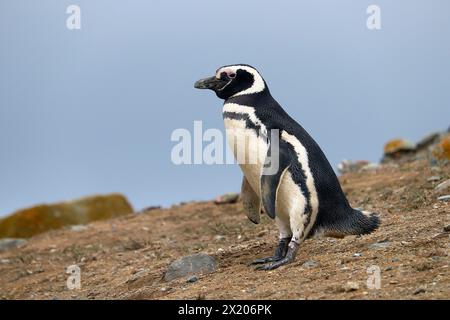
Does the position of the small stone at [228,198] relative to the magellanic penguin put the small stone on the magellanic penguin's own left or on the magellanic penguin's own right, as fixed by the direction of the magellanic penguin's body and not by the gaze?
on the magellanic penguin's own right

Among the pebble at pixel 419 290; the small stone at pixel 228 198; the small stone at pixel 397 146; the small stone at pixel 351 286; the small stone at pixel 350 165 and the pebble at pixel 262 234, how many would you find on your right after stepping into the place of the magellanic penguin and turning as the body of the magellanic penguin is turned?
4

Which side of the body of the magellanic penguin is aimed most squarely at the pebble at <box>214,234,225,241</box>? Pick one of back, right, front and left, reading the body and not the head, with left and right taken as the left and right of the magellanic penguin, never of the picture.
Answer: right

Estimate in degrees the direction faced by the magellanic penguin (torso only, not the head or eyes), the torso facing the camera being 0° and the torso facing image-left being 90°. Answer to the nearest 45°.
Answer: approximately 90°

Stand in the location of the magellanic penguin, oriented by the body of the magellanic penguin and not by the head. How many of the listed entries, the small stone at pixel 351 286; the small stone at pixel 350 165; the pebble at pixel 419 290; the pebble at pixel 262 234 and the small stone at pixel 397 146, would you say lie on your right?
3

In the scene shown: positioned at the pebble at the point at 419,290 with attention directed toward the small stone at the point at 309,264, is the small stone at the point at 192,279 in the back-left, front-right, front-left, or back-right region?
front-left

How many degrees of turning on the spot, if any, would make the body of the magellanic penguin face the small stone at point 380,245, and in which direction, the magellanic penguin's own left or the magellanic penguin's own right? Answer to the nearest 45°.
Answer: approximately 180°

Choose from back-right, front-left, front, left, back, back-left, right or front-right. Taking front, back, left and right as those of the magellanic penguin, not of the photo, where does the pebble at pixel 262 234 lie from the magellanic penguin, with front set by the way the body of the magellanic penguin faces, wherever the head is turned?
right

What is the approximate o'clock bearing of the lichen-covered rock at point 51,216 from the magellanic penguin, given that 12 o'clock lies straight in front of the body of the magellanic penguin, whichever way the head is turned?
The lichen-covered rock is roughly at 2 o'clock from the magellanic penguin.

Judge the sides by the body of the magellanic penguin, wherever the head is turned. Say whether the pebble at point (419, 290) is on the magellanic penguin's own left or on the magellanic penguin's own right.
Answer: on the magellanic penguin's own left

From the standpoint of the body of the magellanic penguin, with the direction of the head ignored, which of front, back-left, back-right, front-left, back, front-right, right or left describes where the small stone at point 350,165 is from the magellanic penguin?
right

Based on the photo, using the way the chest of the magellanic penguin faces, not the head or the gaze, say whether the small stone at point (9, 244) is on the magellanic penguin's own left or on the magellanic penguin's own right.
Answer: on the magellanic penguin's own right

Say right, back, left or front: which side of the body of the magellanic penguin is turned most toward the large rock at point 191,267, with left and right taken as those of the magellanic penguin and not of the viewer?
front

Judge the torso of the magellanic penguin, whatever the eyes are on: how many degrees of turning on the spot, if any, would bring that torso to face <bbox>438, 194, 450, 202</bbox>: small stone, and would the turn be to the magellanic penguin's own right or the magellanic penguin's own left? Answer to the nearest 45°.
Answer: approximately 135° to the magellanic penguin's own right
